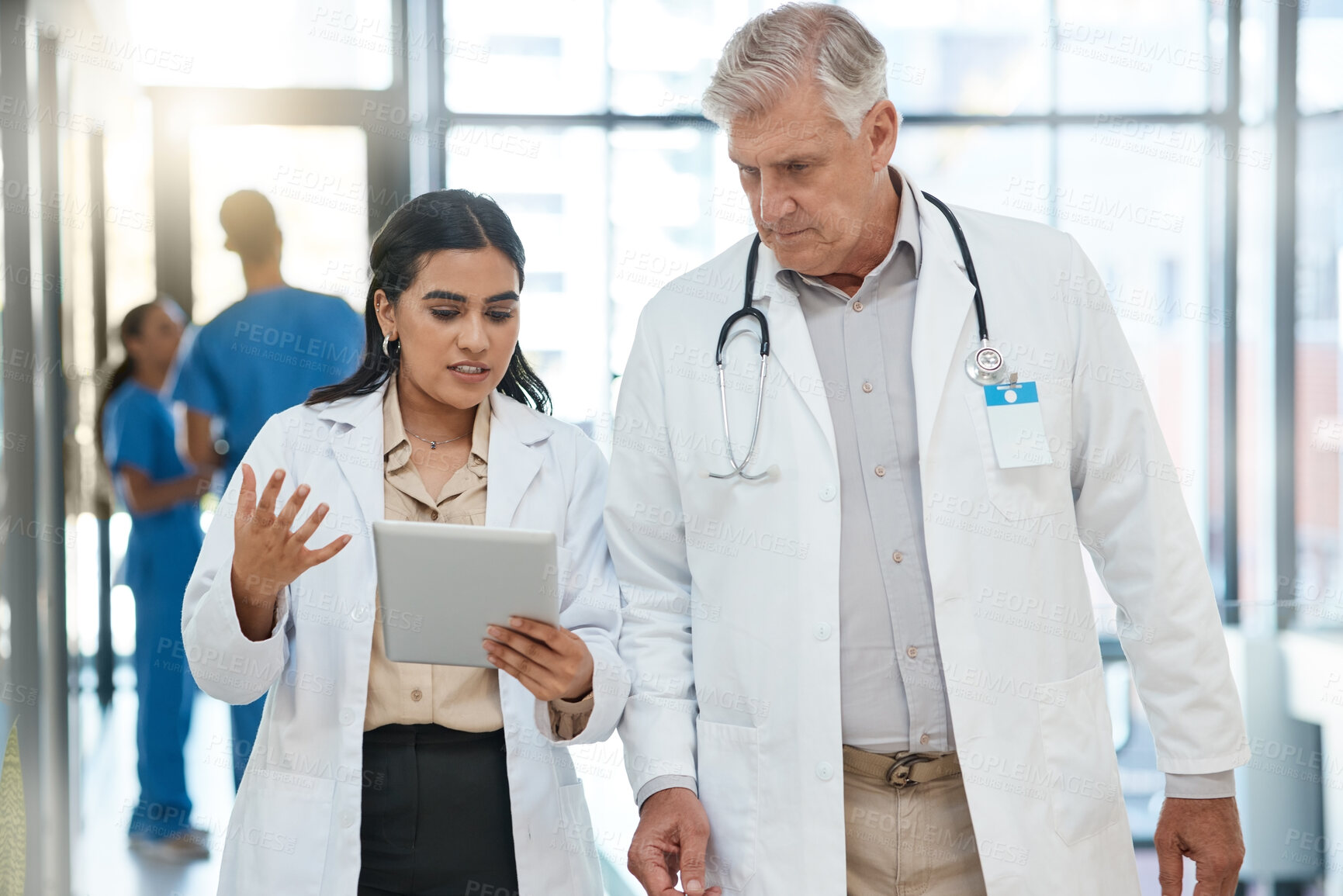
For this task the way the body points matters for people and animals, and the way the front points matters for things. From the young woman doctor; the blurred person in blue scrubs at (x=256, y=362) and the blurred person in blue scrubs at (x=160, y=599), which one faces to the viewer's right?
the blurred person in blue scrubs at (x=160, y=599)

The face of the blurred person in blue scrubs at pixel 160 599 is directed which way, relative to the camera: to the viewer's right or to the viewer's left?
to the viewer's right

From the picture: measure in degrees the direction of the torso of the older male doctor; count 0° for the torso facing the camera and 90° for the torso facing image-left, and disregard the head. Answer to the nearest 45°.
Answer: approximately 0°

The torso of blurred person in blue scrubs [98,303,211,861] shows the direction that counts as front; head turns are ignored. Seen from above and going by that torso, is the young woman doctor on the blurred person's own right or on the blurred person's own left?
on the blurred person's own right

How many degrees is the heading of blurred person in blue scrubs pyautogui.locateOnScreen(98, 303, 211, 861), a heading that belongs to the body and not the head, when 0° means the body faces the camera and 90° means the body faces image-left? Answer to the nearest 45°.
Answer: approximately 270°

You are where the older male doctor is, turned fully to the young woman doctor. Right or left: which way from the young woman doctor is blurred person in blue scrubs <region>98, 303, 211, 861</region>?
right

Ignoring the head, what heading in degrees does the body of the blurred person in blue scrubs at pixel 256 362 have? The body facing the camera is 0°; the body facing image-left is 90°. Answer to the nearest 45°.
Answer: approximately 135°

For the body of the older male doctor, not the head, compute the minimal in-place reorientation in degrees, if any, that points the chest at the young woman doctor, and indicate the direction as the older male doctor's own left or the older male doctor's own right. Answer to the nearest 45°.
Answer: approximately 90° to the older male doctor's own right

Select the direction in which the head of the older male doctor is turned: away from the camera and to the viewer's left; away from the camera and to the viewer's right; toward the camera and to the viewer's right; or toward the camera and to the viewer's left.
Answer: toward the camera and to the viewer's left

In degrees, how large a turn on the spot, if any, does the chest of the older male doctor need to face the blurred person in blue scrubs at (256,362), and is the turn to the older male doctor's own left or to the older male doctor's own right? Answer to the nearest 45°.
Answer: approximately 135° to the older male doctor's own right

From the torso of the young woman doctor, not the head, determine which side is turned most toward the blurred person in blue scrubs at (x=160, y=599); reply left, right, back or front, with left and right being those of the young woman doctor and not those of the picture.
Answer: back

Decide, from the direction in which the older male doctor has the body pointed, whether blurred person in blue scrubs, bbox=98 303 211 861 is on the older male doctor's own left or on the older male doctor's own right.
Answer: on the older male doctor's own right
